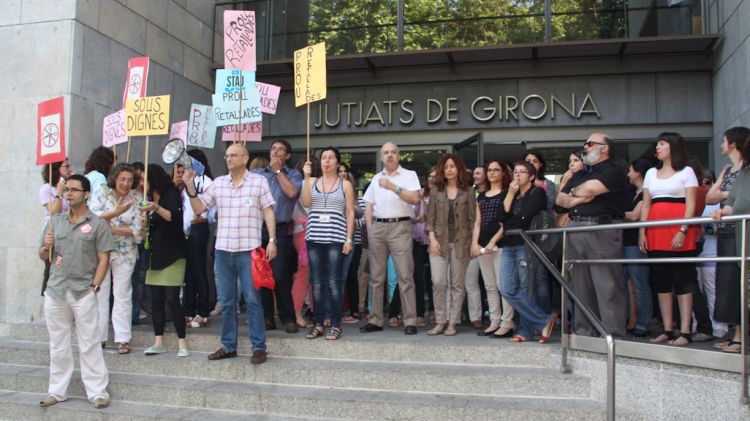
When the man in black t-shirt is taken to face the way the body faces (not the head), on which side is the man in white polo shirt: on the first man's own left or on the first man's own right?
on the first man's own right

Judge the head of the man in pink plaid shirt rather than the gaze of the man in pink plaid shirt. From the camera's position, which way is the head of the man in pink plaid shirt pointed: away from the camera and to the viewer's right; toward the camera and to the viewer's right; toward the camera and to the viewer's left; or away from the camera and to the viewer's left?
toward the camera and to the viewer's left

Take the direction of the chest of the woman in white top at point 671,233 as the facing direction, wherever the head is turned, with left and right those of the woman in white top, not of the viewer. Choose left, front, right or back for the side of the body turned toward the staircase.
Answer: front

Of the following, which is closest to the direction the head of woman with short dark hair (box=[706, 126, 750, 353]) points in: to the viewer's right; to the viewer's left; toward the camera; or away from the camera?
to the viewer's left

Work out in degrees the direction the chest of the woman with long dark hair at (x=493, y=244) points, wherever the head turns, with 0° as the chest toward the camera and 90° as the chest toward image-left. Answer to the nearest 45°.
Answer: approximately 45°

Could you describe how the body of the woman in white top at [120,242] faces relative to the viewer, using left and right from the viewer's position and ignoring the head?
facing the viewer and to the right of the viewer

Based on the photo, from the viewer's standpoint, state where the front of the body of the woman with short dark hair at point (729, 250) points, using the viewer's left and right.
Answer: facing to the left of the viewer
